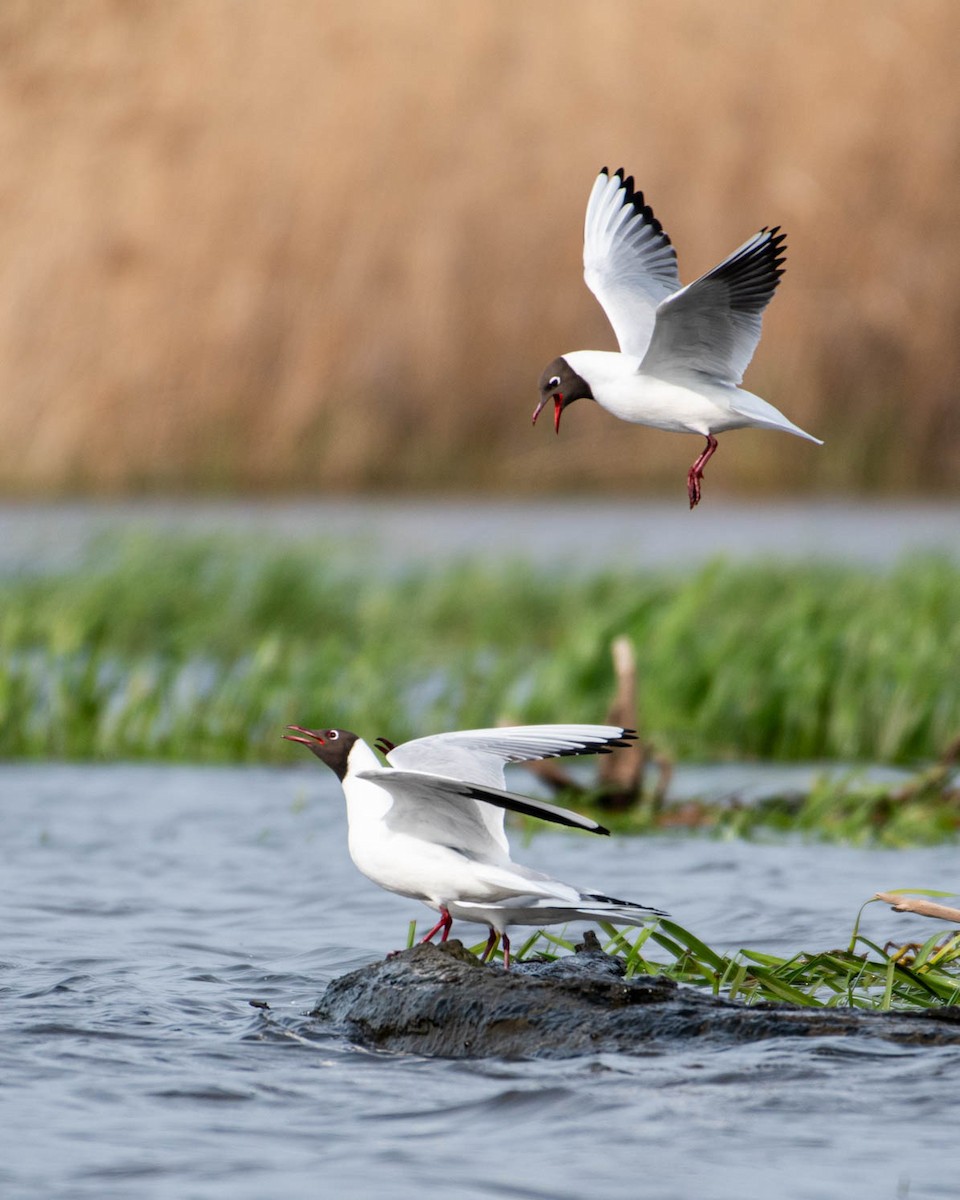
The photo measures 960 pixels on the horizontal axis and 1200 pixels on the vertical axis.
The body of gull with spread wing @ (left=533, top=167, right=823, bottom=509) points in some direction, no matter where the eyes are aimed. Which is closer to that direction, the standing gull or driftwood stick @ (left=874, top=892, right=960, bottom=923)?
the standing gull

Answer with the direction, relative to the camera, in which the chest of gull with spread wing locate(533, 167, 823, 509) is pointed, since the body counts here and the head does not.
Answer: to the viewer's left

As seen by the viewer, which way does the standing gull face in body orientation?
to the viewer's left

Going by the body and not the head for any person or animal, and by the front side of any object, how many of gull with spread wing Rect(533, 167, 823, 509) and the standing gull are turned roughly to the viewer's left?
2

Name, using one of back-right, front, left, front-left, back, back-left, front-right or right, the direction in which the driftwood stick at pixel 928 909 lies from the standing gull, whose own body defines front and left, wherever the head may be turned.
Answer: back
